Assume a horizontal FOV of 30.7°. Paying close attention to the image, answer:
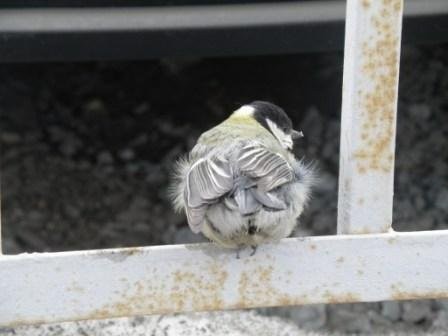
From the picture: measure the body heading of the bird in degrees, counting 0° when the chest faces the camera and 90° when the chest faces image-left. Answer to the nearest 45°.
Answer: approximately 180°

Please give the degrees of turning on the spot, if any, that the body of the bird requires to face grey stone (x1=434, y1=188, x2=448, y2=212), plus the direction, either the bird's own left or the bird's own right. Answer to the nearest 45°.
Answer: approximately 45° to the bird's own right
